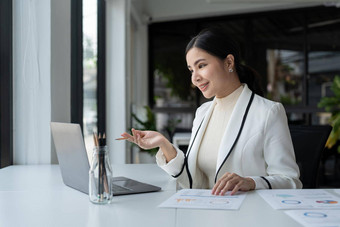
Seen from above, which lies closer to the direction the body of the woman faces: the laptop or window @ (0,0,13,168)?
the laptop

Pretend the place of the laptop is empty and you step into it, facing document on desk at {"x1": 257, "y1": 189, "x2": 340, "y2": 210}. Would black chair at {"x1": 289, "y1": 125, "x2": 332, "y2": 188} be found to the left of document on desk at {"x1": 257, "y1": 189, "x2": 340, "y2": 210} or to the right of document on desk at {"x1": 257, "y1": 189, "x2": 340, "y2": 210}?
left

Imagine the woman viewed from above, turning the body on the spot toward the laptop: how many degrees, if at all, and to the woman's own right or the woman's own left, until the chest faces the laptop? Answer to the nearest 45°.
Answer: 0° — they already face it

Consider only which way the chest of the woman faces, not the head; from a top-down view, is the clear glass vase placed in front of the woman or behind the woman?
in front

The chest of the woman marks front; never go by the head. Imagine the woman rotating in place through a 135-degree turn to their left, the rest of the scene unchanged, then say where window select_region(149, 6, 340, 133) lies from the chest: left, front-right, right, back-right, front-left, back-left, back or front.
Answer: left

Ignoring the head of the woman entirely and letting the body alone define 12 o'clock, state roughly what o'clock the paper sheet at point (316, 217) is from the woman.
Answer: The paper sheet is roughly at 10 o'clock from the woman.

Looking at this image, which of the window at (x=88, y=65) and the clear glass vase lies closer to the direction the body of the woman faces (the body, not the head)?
the clear glass vase

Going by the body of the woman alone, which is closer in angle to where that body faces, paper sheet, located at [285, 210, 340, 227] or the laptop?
the laptop

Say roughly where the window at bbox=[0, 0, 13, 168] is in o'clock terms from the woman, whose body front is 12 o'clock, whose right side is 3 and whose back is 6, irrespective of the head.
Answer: The window is roughly at 2 o'clock from the woman.

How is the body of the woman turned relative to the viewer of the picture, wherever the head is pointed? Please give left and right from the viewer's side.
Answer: facing the viewer and to the left of the viewer

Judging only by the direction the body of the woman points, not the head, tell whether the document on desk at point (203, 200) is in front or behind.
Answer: in front

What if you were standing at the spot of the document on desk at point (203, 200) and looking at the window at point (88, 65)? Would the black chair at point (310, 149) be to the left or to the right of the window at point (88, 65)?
right
